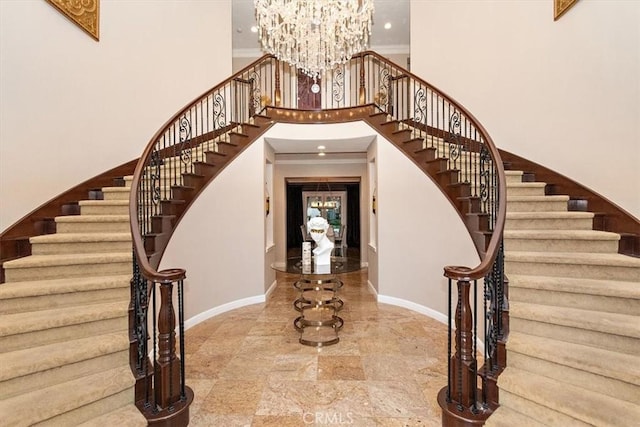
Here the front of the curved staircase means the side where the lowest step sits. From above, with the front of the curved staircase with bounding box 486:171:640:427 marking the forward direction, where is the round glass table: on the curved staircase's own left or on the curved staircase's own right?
on the curved staircase's own right

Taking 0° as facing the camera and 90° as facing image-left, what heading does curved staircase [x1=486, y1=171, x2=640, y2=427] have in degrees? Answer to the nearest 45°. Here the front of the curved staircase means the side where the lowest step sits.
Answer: approximately 0°
